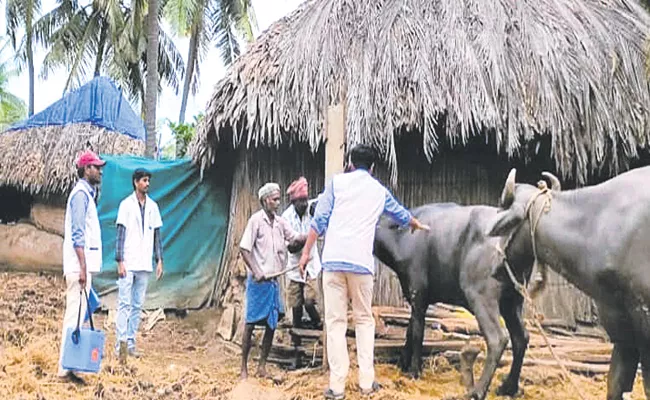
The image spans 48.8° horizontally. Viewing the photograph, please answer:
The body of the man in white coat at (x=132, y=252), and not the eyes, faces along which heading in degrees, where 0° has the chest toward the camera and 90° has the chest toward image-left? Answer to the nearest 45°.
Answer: approximately 315°

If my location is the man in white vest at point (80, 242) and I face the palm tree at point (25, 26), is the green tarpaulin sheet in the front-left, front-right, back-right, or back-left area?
front-right

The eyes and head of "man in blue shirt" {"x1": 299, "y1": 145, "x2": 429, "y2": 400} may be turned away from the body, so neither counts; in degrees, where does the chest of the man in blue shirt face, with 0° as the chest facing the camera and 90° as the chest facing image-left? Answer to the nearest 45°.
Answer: approximately 180°

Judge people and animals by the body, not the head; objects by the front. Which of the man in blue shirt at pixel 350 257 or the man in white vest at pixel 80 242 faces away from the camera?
the man in blue shirt

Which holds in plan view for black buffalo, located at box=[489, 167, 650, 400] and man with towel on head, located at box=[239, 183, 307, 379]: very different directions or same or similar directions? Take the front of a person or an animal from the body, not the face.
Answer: very different directions

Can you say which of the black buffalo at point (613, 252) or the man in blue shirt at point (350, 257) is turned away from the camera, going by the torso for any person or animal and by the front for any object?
the man in blue shirt

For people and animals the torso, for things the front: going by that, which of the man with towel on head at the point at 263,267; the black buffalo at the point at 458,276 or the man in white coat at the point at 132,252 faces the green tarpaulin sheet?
the black buffalo

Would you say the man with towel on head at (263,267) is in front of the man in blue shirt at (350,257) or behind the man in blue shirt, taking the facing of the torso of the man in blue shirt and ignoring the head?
in front

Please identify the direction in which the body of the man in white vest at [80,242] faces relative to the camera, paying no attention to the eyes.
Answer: to the viewer's right

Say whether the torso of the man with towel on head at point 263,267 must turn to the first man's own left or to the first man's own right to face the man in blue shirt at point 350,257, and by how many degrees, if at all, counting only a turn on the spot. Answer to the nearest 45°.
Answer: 0° — they already face them

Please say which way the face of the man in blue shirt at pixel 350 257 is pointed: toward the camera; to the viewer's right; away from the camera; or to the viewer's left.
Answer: away from the camera

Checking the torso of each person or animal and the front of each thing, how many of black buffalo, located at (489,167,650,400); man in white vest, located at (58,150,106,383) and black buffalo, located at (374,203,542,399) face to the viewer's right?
1

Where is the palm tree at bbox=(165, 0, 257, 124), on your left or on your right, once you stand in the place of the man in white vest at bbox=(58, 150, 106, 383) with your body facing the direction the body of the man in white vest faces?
on your left

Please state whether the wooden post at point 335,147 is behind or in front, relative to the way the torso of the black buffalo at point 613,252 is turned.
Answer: in front

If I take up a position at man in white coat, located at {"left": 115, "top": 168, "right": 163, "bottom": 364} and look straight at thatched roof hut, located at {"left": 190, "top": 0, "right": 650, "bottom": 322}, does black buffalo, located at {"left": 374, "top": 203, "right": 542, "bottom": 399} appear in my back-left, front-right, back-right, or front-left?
front-right

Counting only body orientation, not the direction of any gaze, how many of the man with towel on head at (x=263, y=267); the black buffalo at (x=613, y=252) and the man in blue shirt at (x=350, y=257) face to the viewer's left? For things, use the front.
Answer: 1

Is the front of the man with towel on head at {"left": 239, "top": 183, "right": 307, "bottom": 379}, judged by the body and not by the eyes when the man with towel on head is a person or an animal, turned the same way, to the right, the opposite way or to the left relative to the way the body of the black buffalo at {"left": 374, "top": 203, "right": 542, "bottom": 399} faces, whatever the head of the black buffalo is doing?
the opposite way
